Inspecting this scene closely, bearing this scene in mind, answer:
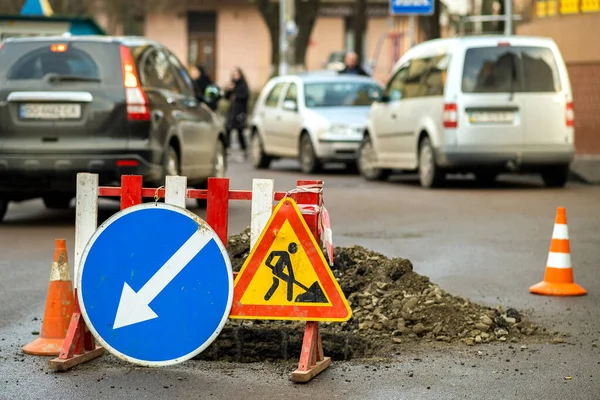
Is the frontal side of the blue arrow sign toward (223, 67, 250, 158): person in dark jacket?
no

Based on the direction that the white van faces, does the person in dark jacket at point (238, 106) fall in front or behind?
in front

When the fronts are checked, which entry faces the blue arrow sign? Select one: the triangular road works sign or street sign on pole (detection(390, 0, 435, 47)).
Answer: the street sign on pole

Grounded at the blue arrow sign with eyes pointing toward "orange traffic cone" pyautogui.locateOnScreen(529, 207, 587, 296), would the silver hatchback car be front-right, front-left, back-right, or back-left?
front-left

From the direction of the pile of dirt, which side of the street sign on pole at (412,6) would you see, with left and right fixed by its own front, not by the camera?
front

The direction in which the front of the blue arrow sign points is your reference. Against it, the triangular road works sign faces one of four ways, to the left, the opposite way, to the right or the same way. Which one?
the same way

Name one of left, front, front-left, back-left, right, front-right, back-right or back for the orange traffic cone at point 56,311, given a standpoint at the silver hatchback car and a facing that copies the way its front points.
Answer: front-right

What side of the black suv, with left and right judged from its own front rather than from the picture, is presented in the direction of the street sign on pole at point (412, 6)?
front

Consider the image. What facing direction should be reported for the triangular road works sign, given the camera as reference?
facing the viewer

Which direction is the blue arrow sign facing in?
toward the camera

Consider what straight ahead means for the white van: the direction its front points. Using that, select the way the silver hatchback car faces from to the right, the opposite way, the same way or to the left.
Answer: the opposite way

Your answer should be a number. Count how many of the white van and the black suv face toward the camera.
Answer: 0

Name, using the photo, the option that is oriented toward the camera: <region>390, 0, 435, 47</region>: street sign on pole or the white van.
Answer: the street sign on pole

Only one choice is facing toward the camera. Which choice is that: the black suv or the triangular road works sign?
the triangular road works sign

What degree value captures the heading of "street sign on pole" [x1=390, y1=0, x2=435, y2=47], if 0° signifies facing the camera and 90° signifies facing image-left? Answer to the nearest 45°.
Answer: approximately 0°

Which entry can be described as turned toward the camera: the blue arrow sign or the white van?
the blue arrow sign
